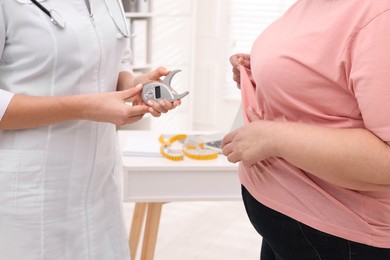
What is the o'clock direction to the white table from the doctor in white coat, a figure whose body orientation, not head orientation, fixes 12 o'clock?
The white table is roughly at 9 o'clock from the doctor in white coat.

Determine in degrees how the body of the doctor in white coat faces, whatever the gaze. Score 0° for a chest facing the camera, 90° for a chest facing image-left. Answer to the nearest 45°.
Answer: approximately 315°

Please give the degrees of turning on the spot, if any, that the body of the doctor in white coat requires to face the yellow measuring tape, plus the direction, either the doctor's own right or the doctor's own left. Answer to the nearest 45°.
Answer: approximately 90° to the doctor's own left
